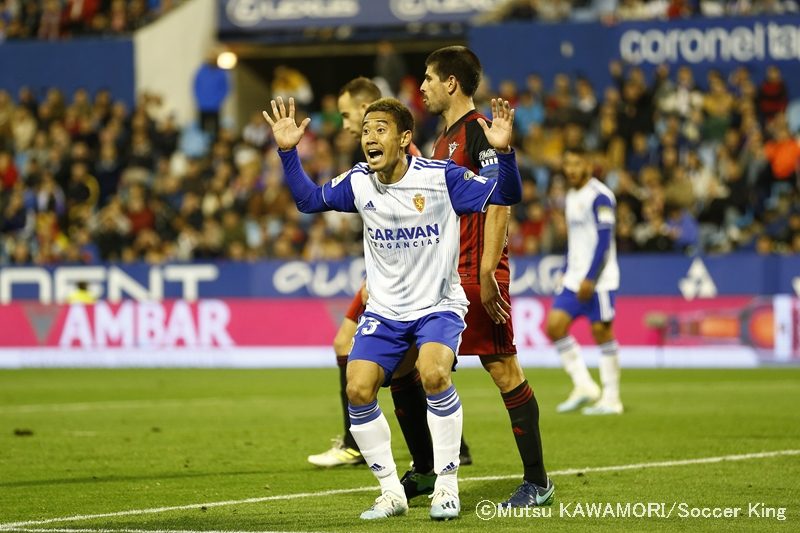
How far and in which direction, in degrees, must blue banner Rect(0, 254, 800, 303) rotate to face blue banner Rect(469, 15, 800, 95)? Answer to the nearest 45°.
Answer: approximately 135° to its left

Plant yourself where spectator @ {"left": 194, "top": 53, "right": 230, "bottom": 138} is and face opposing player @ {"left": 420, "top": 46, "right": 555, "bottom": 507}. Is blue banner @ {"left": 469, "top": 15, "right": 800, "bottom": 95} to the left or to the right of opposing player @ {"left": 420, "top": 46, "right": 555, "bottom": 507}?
left

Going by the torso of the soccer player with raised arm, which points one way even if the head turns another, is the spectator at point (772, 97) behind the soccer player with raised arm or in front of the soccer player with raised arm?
behind

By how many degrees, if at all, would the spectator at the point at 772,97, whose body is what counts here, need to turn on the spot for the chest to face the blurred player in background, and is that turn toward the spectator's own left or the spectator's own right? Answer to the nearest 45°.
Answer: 0° — they already face them

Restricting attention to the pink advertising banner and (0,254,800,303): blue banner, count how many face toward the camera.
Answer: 2

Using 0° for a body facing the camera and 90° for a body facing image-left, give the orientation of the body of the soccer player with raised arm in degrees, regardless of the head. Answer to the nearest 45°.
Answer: approximately 0°

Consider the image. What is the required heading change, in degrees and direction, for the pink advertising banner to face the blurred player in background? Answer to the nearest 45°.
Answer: approximately 45° to its left

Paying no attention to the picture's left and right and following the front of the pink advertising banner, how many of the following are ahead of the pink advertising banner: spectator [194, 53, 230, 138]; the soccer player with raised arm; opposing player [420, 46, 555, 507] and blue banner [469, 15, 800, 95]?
2

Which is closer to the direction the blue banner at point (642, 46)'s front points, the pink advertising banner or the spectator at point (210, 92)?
the pink advertising banner

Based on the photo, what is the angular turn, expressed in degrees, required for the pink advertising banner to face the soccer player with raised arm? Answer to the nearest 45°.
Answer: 0° — it already faces them

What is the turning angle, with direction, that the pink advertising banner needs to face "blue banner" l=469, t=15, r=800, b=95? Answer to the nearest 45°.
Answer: approximately 135° to its left

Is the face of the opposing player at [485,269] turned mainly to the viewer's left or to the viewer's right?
to the viewer's left
